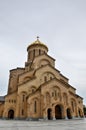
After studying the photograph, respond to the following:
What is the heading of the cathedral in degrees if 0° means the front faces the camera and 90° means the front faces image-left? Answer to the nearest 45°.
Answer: approximately 315°
